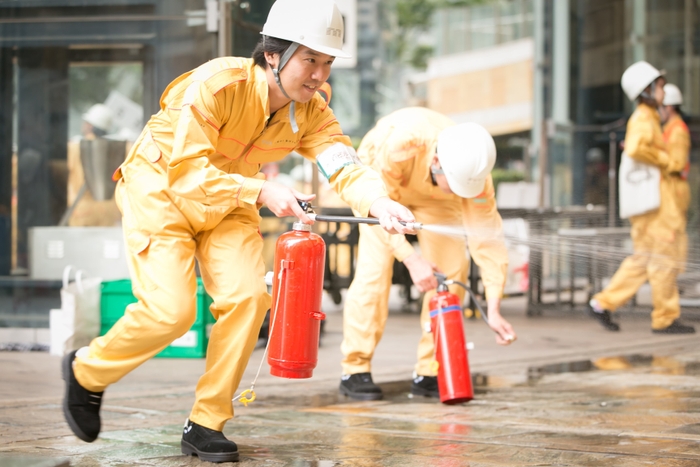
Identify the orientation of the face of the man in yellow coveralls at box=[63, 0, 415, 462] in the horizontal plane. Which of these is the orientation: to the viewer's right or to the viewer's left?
to the viewer's right

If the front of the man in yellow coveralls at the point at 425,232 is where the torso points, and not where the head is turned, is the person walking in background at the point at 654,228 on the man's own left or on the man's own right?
on the man's own left

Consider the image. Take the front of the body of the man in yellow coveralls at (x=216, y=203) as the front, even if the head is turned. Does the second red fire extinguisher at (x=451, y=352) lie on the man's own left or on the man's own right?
on the man's own left

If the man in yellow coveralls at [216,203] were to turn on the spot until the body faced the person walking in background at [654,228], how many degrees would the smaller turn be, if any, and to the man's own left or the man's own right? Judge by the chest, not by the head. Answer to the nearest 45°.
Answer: approximately 90° to the man's own left

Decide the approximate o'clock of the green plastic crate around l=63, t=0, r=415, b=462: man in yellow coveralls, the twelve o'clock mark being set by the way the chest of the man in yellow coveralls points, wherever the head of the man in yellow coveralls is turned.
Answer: The green plastic crate is roughly at 7 o'clock from the man in yellow coveralls.

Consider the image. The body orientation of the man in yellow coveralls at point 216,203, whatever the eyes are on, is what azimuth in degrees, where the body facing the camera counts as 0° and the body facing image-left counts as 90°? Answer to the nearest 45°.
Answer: approximately 315°
